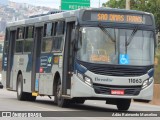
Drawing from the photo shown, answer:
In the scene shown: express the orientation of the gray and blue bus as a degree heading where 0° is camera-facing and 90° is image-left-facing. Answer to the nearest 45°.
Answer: approximately 315°
